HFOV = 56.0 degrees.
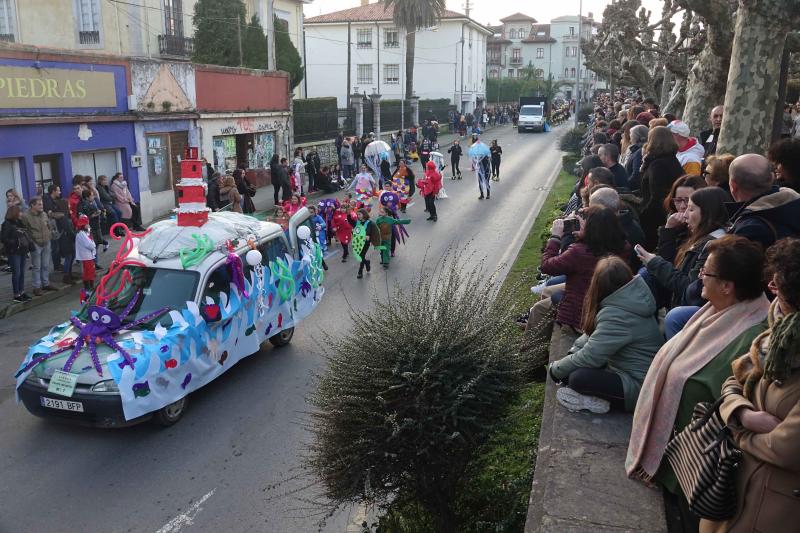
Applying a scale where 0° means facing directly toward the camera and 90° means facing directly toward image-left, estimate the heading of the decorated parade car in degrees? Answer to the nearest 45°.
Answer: approximately 45°

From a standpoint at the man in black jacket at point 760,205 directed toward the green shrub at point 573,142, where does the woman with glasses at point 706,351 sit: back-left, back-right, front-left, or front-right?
back-left

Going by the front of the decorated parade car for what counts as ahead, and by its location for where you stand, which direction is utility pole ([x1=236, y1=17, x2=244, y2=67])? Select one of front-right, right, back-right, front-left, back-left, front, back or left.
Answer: back-right

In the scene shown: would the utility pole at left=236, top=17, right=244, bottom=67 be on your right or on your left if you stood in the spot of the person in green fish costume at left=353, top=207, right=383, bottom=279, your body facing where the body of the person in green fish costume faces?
on your right

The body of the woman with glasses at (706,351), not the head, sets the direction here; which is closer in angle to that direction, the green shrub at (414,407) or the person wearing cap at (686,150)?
the green shrub

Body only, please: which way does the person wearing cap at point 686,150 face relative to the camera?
to the viewer's left

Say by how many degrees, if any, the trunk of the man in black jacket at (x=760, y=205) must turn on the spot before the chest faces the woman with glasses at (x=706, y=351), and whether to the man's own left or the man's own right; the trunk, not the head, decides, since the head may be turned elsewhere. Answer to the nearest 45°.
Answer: approximately 135° to the man's own left

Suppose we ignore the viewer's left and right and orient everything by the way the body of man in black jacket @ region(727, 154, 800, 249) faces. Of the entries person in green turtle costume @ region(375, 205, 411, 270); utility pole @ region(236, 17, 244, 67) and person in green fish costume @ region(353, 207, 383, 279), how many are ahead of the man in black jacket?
3

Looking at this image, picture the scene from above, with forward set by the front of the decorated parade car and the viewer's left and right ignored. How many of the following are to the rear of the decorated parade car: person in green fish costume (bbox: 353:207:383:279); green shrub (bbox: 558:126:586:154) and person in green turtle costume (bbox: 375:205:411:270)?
3

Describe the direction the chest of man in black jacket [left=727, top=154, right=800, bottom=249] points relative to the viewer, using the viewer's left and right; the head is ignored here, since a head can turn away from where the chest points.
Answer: facing away from the viewer and to the left of the viewer

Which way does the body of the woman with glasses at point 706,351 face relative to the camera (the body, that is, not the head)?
to the viewer's left

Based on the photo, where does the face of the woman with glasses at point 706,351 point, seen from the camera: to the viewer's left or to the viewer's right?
to the viewer's left

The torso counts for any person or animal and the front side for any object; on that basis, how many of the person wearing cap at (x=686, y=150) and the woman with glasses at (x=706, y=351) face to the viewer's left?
2

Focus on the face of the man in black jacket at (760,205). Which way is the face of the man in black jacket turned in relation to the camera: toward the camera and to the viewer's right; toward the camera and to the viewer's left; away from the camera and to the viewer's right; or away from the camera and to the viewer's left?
away from the camera and to the viewer's left
